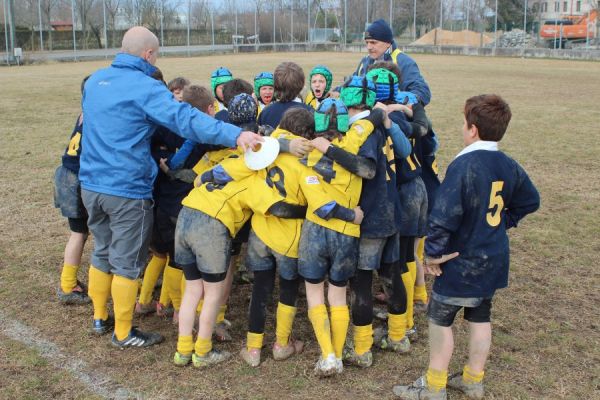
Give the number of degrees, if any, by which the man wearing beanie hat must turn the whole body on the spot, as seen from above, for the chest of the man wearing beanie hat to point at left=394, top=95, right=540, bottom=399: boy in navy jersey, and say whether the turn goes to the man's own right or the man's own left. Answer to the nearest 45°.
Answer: approximately 45° to the man's own left

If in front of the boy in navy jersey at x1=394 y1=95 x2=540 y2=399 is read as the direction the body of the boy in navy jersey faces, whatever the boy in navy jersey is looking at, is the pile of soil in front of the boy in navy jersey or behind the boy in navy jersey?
in front

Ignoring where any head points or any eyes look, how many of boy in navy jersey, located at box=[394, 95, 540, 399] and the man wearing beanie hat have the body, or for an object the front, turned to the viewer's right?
0

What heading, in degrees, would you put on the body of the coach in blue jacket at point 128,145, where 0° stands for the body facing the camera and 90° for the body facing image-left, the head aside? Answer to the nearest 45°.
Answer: approximately 225°

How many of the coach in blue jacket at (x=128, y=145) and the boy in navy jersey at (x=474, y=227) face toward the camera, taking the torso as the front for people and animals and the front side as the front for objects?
0

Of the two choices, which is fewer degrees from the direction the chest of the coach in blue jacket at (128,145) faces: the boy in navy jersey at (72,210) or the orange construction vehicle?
the orange construction vehicle

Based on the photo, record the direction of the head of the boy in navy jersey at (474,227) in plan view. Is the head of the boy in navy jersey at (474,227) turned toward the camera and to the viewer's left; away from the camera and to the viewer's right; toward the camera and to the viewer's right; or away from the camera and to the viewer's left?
away from the camera and to the viewer's left

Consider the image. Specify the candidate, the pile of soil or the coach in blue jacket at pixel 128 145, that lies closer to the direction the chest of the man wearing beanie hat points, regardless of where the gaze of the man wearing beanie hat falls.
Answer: the coach in blue jacket

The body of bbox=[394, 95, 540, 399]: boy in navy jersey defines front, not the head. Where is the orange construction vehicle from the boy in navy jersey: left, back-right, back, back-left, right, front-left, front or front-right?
front-right

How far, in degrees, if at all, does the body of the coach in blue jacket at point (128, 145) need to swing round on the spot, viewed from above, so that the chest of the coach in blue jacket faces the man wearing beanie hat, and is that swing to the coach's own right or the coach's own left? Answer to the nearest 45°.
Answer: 0° — they already face them

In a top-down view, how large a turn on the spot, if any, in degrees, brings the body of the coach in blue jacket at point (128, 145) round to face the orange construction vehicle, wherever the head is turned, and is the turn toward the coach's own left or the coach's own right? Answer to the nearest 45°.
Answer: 0° — they already face it

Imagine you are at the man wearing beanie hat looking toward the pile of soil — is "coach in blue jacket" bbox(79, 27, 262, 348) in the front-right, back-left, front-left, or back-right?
back-left

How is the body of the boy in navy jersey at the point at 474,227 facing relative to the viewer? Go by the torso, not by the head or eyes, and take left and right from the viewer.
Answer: facing away from the viewer and to the left of the viewer

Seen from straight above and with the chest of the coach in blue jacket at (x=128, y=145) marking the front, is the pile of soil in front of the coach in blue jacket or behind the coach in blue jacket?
in front

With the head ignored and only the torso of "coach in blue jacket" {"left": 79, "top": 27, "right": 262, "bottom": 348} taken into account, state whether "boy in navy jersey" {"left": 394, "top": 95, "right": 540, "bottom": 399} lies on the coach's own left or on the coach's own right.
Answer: on the coach's own right

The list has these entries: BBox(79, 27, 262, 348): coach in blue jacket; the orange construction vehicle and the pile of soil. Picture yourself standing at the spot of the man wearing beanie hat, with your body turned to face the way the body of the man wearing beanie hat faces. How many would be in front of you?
1

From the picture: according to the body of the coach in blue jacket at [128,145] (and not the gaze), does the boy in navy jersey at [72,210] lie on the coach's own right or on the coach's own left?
on the coach's own left
